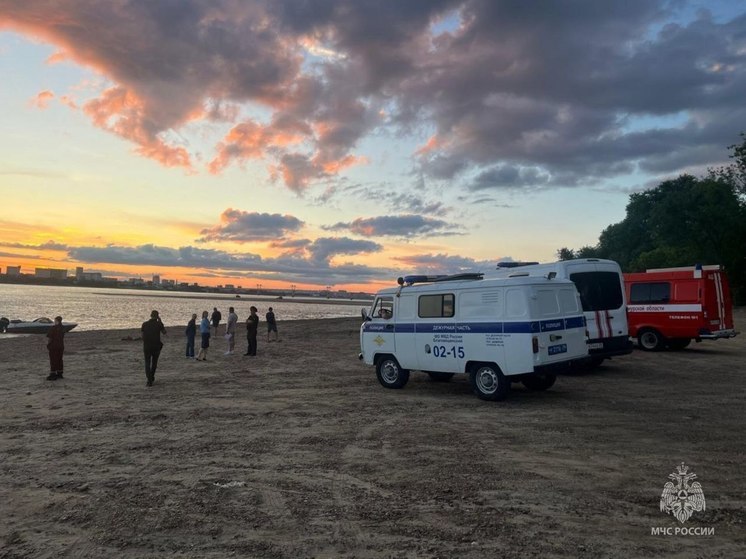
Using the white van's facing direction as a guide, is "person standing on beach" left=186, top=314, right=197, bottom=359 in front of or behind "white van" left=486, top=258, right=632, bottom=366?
in front

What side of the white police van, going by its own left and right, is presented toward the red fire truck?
right

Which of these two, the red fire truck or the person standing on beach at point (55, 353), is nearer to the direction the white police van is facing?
the person standing on beach

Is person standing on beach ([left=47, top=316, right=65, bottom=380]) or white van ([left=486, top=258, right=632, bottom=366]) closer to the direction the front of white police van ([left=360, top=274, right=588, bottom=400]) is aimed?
the person standing on beach

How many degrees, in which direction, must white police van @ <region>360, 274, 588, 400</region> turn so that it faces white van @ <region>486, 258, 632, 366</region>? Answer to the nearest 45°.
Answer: approximately 90° to its right

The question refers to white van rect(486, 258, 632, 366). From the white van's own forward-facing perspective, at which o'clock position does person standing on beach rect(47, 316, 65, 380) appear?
The person standing on beach is roughly at 10 o'clock from the white van.

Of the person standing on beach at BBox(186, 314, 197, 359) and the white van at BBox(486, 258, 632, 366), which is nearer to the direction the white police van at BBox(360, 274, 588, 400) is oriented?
the person standing on beach

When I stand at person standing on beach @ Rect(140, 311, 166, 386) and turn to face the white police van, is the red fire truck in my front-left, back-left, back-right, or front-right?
front-left

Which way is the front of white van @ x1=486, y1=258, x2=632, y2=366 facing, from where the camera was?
facing away from the viewer and to the left of the viewer

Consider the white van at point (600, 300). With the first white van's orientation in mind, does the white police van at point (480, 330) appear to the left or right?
on its left

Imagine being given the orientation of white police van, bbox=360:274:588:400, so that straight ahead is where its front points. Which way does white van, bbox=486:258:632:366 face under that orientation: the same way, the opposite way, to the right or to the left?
the same way

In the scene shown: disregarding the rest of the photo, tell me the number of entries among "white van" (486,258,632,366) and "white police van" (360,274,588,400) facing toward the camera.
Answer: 0

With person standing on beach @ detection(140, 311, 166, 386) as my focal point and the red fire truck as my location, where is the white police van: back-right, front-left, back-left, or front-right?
front-left

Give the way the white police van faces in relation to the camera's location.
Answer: facing away from the viewer and to the left of the viewer
